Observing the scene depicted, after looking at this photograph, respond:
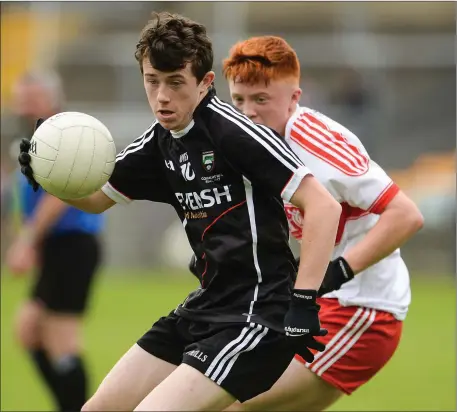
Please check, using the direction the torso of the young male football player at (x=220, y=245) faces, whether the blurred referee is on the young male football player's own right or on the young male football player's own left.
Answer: on the young male football player's own right

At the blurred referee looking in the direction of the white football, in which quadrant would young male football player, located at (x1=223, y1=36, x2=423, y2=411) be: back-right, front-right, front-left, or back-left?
front-left

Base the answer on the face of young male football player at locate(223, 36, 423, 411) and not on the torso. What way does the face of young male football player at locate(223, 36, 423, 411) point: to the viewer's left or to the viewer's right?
to the viewer's left

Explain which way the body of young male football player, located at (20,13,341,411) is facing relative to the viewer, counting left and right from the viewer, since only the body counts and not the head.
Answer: facing the viewer and to the left of the viewer

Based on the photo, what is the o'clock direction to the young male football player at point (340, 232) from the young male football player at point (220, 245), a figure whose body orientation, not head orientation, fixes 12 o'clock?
the young male football player at point (340, 232) is roughly at 6 o'clock from the young male football player at point (220, 245).
